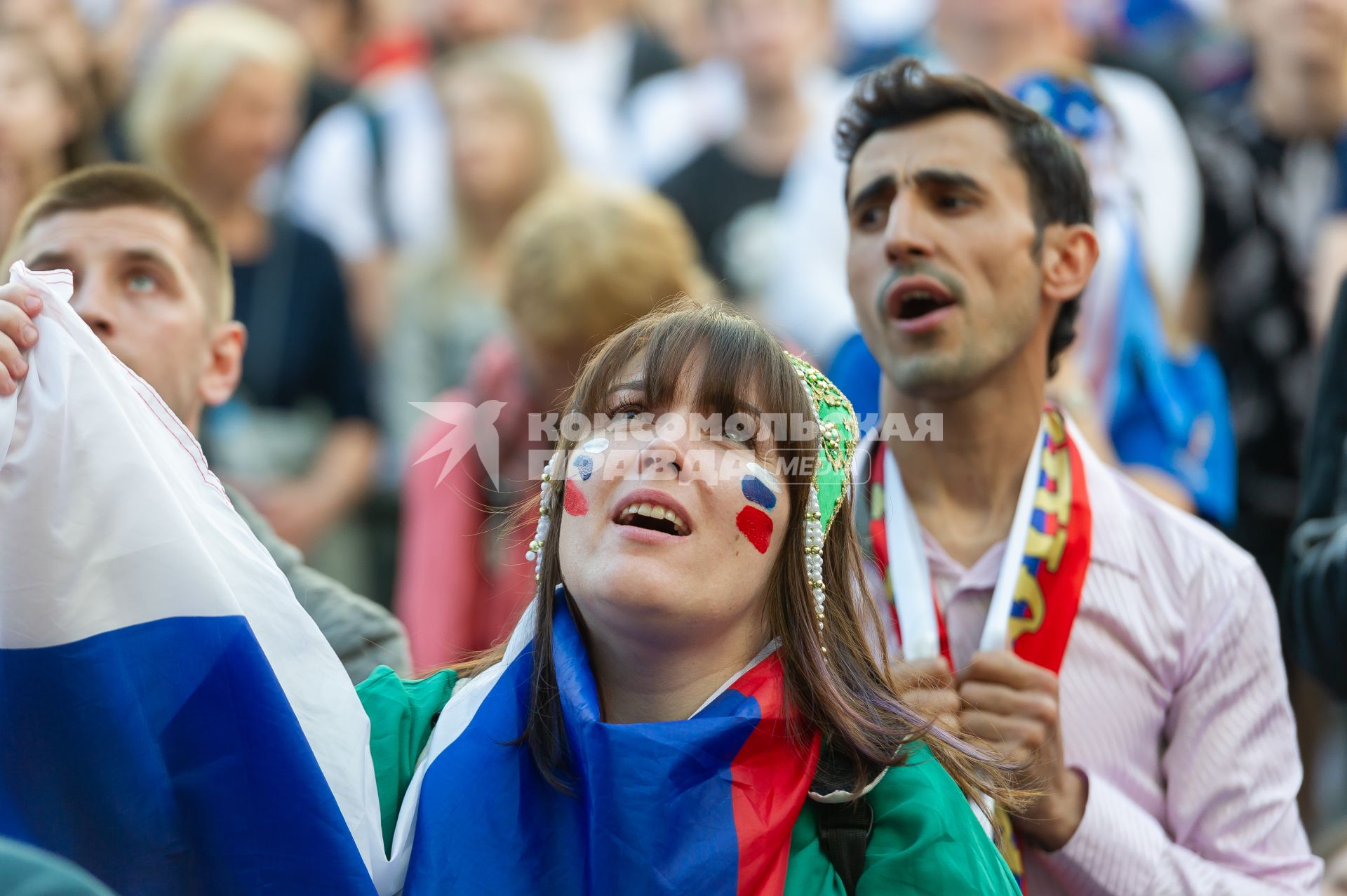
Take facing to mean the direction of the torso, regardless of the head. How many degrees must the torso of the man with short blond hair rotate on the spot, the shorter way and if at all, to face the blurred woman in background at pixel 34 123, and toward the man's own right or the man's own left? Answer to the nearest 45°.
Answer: approximately 135° to the man's own right

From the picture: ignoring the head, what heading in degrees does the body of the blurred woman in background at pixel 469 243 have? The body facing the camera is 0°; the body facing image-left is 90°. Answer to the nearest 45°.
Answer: approximately 45°

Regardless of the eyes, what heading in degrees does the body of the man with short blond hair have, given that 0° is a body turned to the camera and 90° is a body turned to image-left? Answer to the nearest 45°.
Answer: approximately 45°

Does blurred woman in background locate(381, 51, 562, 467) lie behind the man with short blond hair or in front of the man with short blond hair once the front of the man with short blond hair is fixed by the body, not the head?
behind

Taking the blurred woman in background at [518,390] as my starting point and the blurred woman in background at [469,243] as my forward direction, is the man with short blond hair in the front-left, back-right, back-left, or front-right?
back-left

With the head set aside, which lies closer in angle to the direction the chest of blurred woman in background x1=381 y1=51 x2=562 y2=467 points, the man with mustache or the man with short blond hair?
the man with short blond hair

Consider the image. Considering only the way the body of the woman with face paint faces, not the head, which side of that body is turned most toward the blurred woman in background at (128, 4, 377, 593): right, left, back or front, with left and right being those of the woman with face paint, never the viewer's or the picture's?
back

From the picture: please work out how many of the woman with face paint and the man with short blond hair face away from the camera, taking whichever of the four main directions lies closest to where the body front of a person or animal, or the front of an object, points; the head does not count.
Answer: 0

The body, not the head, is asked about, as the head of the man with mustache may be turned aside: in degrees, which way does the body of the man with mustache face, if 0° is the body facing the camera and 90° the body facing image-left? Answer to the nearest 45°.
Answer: approximately 45°

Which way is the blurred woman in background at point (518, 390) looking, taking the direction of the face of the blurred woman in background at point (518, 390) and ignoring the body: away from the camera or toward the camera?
away from the camera
